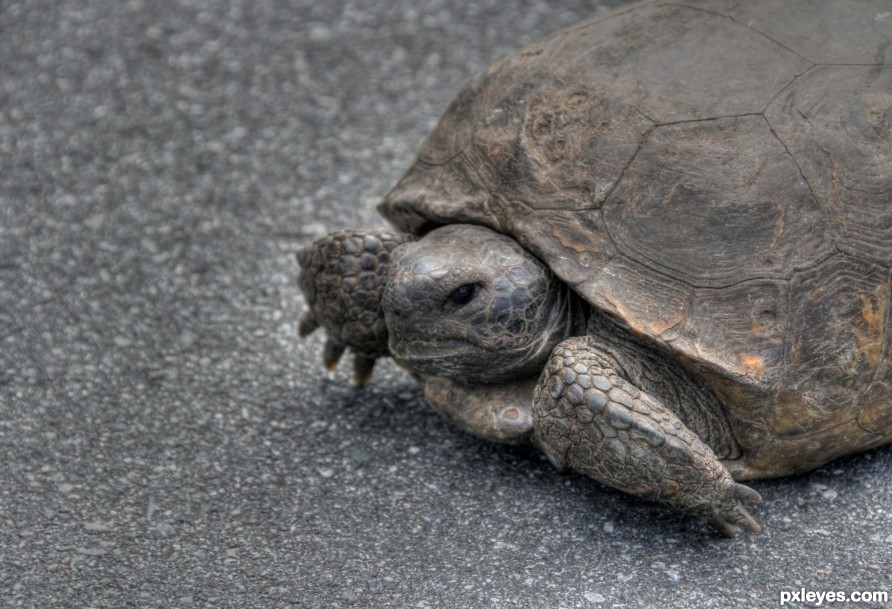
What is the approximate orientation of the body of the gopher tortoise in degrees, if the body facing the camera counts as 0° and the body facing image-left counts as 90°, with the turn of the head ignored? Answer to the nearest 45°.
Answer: approximately 45°
